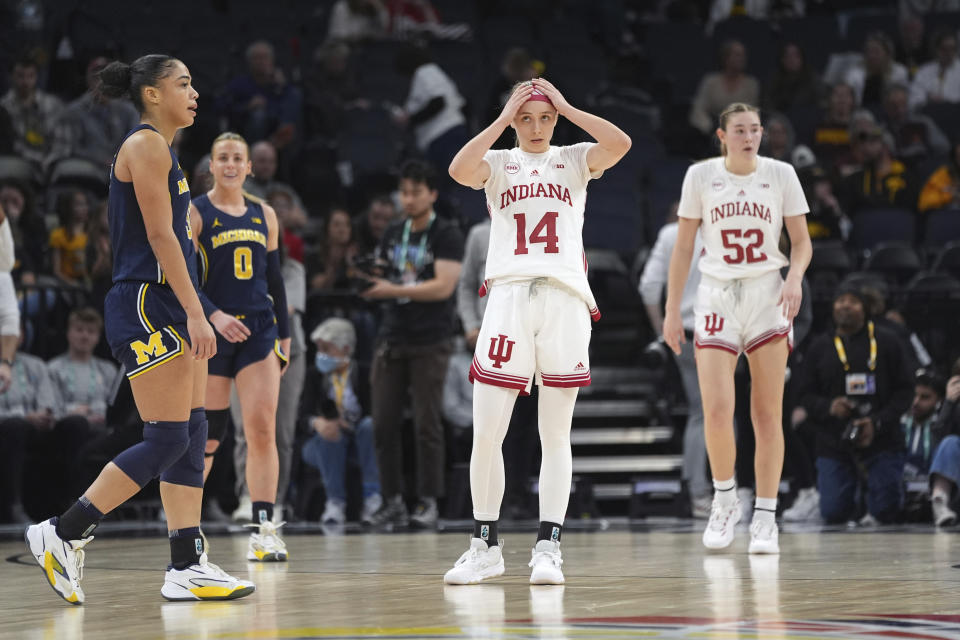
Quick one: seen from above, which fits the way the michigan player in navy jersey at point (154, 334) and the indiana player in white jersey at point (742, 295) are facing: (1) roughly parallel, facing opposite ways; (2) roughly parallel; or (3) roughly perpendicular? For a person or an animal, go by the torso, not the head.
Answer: roughly perpendicular

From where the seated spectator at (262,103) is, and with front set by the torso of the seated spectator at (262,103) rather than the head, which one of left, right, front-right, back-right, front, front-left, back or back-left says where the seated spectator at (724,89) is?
left

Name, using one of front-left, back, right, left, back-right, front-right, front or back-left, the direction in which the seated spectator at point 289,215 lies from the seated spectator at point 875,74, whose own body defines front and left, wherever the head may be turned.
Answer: front-right

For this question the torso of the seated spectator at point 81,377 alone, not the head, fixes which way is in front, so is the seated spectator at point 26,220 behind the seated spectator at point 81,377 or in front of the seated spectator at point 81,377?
behind

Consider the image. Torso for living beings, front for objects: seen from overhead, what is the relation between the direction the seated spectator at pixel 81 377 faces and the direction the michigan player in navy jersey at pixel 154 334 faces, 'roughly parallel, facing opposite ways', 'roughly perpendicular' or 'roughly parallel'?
roughly perpendicular

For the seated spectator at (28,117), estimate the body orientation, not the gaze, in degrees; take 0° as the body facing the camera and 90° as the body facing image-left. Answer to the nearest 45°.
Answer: approximately 0°

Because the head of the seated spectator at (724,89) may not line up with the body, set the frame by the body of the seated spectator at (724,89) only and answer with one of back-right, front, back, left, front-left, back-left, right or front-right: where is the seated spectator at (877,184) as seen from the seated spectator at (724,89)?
front-left
